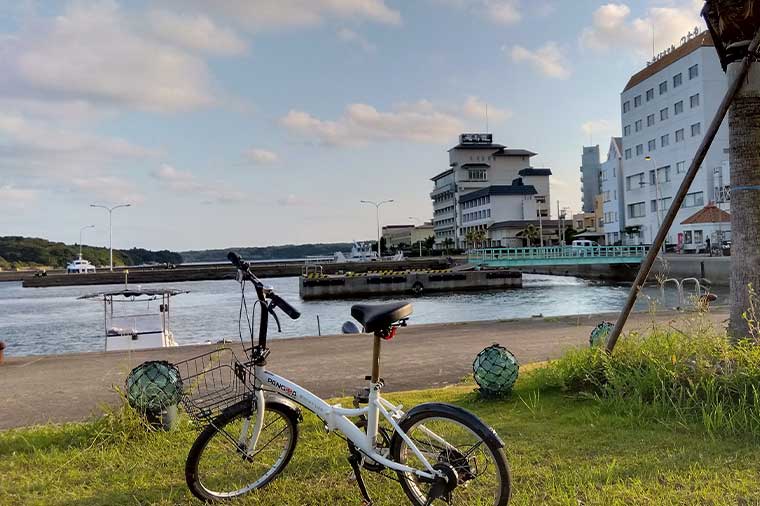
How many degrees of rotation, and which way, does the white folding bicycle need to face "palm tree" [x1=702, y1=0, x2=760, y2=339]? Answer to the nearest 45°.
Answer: approximately 135° to its right

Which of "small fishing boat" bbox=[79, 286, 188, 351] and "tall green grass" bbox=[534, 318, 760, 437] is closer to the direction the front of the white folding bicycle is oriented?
the small fishing boat

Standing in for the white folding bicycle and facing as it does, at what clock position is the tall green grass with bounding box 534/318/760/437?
The tall green grass is roughly at 5 o'clock from the white folding bicycle.

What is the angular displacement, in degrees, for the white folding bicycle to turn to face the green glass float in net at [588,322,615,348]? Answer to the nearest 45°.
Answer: approximately 135° to its right

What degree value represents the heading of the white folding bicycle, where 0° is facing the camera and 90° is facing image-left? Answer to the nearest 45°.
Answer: approximately 90°

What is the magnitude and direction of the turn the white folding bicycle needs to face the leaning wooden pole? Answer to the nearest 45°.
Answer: approximately 135° to its right

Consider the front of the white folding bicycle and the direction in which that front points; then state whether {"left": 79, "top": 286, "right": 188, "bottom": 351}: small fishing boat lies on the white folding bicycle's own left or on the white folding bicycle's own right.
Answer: on the white folding bicycle's own right

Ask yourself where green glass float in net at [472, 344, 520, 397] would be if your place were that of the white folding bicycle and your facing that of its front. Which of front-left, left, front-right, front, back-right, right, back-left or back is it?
back-right
